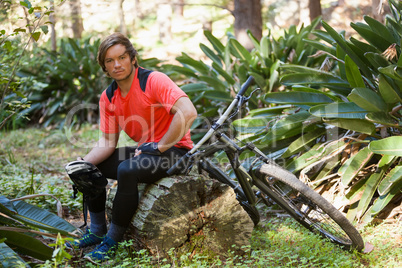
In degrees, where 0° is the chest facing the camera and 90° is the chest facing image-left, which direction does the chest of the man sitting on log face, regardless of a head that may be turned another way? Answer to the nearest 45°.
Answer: approximately 45°

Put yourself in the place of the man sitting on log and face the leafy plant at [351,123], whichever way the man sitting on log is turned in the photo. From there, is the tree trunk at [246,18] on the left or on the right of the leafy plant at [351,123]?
left

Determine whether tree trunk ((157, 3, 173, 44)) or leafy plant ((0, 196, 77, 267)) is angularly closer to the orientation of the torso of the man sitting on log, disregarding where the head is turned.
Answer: the leafy plant

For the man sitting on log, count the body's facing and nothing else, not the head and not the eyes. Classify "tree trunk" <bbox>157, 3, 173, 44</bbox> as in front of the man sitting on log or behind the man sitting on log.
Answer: behind

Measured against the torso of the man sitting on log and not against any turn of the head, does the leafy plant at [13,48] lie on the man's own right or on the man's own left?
on the man's own right

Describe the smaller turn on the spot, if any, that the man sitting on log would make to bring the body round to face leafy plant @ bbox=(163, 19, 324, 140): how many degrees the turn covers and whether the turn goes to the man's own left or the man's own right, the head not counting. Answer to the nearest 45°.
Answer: approximately 180°

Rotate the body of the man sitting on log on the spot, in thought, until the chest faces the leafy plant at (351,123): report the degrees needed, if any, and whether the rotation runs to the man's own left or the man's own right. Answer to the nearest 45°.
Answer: approximately 135° to the man's own left

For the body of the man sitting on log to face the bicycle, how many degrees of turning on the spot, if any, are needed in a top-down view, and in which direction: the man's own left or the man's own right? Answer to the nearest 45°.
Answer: approximately 135° to the man's own left
